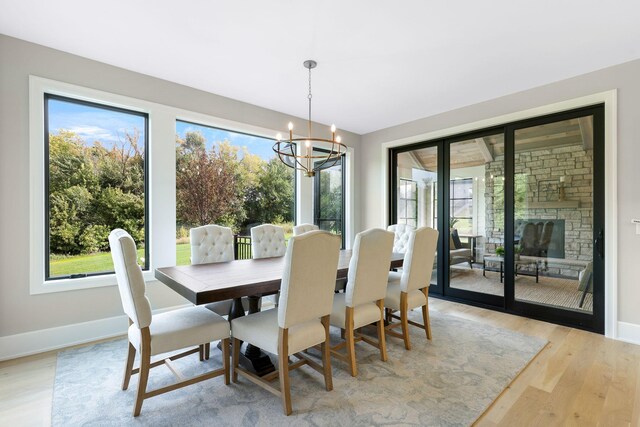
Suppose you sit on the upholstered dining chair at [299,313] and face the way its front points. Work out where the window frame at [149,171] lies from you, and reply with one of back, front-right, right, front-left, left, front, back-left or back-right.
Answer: front

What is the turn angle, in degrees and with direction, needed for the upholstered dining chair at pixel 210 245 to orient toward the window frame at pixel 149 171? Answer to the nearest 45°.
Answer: approximately 180°

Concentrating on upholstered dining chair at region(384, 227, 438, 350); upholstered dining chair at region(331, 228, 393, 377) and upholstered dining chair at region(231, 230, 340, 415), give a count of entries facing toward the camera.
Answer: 0

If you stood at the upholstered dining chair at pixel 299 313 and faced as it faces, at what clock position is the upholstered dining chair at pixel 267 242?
the upholstered dining chair at pixel 267 242 is roughly at 1 o'clock from the upholstered dining chair at pixel 299 313.

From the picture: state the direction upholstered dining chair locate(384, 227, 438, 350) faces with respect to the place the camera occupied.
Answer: facing away from the viewer and to the left of the viewer

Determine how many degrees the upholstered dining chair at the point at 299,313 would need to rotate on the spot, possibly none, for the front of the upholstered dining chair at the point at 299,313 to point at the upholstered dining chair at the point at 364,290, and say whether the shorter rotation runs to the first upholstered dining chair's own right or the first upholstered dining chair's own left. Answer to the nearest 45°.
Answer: approximately 90° to the first upholstered dining chair's own right

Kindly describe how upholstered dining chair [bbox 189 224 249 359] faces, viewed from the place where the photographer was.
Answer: facing the viewer and to the right of the viewer

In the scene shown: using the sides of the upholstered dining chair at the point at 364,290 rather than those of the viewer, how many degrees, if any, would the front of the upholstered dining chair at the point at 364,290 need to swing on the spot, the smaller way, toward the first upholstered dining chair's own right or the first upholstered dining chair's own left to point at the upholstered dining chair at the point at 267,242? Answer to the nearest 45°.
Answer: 0° — it already faces it

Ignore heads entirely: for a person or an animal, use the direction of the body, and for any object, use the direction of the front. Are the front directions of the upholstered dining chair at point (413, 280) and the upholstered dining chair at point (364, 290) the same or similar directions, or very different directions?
same or similar directions

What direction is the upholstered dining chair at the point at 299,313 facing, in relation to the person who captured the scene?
facing away from the viewer and to the left of the viewer

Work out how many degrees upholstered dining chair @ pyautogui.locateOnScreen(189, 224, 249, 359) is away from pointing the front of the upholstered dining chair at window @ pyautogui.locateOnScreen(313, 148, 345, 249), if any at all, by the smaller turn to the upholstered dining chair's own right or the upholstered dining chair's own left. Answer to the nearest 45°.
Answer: approximately 90° to the upholstered dining chair's own left

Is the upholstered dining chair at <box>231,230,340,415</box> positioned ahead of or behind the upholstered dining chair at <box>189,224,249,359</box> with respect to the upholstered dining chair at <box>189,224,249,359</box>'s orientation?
ahead

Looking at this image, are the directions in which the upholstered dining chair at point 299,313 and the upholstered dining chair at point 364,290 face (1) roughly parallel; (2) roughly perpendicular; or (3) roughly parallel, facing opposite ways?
roughly parallel

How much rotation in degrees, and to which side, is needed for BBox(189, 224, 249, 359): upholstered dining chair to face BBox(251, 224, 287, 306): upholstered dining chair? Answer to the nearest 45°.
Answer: approximately 45° to its left

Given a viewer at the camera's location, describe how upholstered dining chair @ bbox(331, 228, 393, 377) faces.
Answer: facing away from the viewer and to the left of the viewer

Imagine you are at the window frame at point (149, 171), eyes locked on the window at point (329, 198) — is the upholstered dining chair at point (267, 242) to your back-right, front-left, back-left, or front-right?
front-right

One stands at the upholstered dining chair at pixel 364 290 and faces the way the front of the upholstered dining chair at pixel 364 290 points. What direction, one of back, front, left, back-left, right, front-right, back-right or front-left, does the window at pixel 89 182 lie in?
front-left
